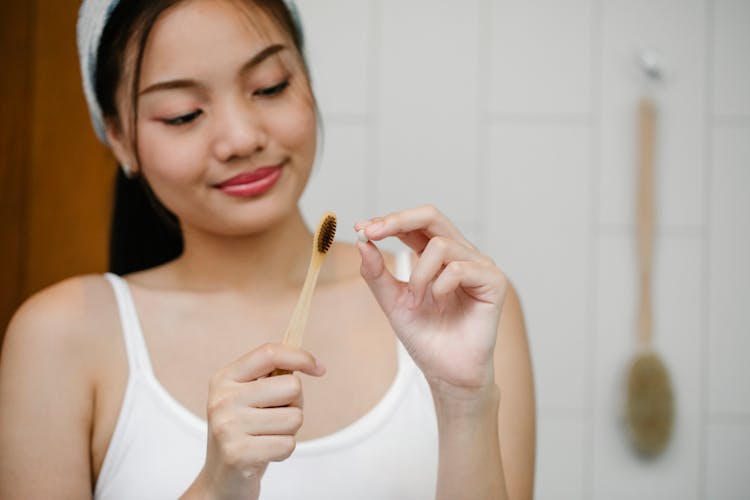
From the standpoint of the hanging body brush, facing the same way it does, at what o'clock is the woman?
The woman is roughly at 1 o'clock from the hanging body brush.

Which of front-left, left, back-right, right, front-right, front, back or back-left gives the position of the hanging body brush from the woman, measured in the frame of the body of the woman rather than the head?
back-left

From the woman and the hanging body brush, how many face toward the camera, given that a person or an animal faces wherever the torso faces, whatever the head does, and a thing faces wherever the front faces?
2

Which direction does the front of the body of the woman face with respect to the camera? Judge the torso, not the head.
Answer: toward the camera
